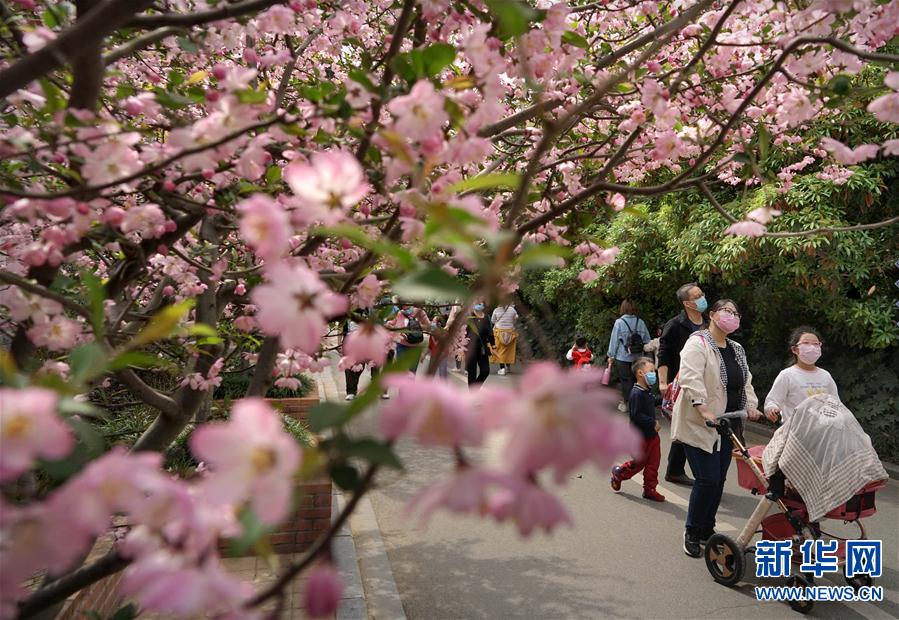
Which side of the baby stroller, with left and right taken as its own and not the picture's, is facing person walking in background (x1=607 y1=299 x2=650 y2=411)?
back

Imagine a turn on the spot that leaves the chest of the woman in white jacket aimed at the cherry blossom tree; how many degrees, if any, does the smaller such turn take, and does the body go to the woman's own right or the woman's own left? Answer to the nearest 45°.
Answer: approximately 45° to the woman's own right

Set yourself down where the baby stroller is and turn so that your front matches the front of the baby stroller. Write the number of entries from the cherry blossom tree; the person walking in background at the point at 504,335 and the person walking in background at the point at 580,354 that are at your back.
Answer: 2

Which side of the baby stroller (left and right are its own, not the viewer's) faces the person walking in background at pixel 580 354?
back

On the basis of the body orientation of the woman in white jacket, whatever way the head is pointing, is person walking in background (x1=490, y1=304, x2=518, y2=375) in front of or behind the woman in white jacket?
behind
